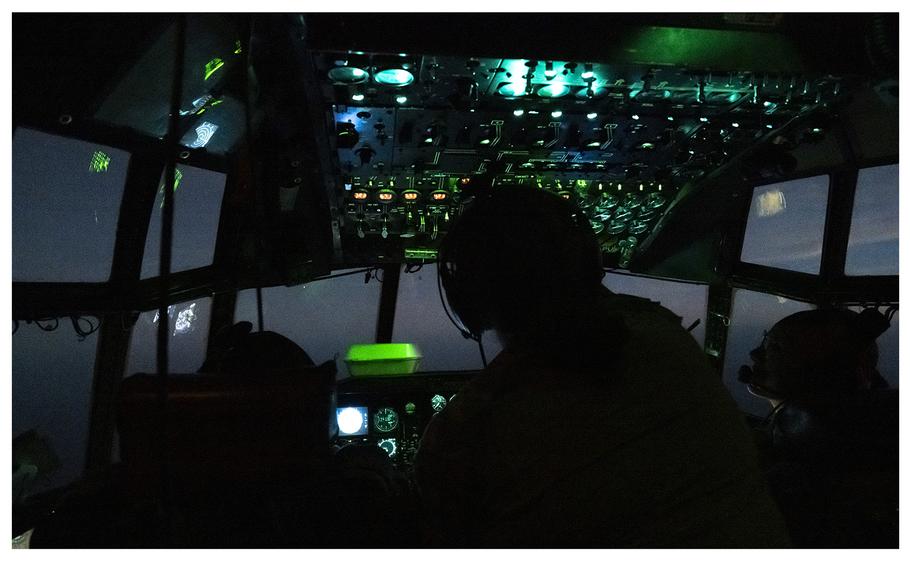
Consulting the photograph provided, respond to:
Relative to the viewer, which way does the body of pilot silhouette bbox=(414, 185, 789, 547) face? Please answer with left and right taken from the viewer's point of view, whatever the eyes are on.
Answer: facing away from the viewer and to the left of the viewer

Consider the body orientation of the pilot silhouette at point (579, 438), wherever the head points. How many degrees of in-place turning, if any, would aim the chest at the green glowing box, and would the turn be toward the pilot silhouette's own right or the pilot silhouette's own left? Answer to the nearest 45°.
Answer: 0° — they already face it
